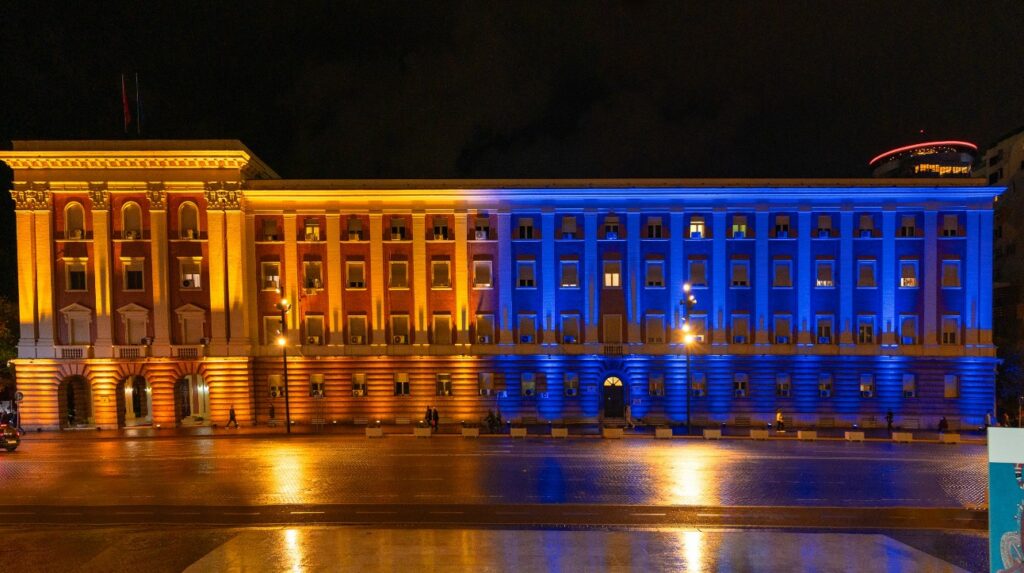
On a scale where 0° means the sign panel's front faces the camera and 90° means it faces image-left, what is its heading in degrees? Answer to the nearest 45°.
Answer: approximately 0°

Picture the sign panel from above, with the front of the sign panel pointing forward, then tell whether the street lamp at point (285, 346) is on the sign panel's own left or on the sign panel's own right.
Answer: on the sign panel's own right

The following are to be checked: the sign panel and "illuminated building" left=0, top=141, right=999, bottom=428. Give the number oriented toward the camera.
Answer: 2

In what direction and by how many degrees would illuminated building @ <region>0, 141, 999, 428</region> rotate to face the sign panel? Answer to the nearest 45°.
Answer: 0° — it already faces it

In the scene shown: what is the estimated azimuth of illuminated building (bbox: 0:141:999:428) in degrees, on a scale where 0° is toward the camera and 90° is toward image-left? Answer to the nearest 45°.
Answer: approximately 0°
